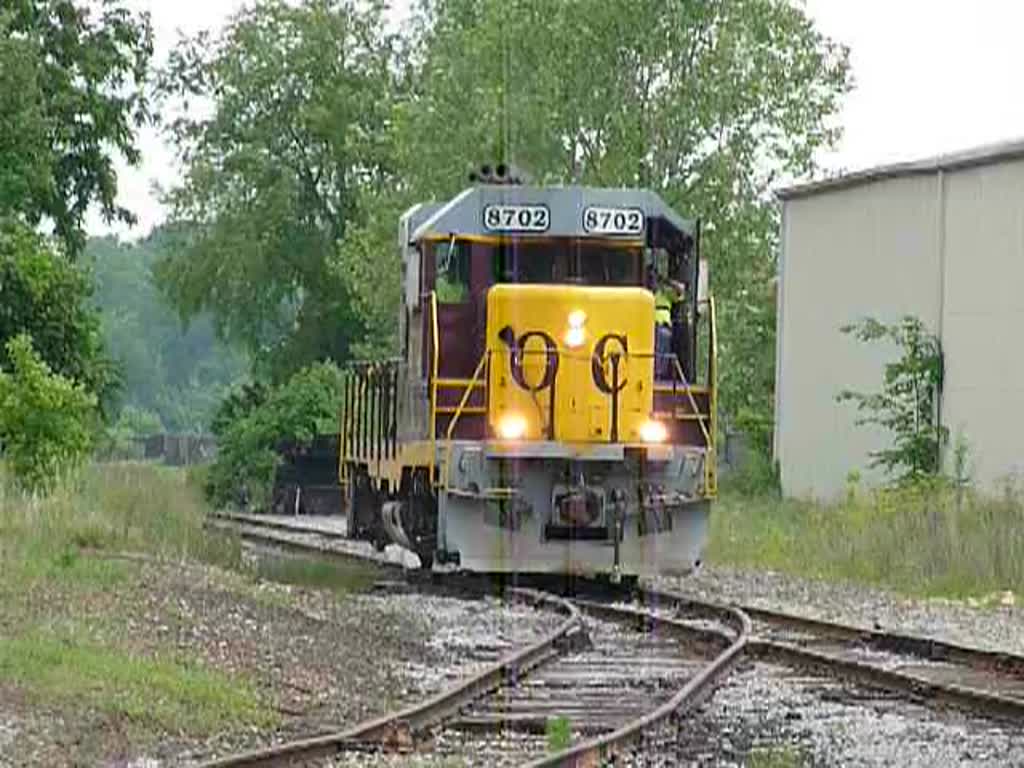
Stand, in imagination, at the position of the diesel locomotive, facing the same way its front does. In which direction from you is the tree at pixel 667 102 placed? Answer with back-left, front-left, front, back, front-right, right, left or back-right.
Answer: back

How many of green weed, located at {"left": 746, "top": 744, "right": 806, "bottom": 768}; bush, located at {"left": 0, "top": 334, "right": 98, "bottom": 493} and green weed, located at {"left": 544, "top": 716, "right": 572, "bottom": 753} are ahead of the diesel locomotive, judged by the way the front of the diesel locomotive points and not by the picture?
2

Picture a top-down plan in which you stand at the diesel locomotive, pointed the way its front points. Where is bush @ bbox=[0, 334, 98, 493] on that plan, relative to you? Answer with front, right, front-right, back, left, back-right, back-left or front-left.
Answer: back-right

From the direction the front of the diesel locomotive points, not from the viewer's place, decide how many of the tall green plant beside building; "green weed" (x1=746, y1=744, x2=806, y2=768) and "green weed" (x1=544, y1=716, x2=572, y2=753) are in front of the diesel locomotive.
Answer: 2

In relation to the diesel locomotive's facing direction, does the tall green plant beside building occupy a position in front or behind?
behind

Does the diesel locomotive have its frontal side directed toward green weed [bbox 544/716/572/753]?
yes

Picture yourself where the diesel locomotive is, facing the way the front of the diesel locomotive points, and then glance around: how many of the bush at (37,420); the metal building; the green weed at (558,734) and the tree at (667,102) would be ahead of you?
1

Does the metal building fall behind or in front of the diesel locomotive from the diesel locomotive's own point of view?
behind

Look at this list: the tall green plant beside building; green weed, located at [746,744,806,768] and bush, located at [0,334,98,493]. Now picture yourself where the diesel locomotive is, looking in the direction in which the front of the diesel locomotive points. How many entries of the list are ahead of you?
1

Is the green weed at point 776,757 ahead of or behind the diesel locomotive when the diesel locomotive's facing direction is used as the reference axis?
ahead

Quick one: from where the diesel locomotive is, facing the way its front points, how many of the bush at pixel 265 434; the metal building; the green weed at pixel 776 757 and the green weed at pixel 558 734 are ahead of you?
2

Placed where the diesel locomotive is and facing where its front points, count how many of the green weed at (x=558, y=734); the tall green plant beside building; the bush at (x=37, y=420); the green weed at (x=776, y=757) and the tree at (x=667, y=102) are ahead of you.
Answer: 2

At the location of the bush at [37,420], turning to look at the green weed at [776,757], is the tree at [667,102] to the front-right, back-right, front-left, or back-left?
back-left

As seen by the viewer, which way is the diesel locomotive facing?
toward the camera
